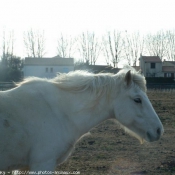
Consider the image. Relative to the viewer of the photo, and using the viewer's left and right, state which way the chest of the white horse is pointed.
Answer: facing to the right of the viewer
